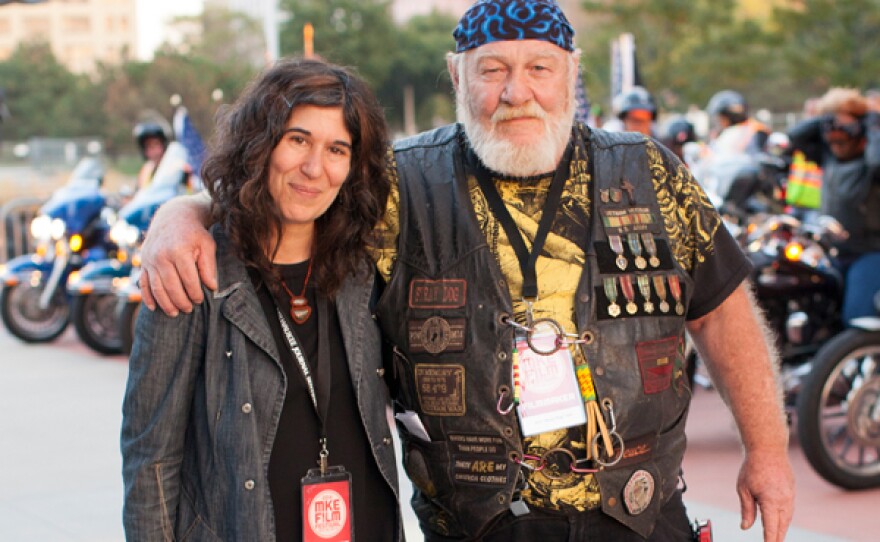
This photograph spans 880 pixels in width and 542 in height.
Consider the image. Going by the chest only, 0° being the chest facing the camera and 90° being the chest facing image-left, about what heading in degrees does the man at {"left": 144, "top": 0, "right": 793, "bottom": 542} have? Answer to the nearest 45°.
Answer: approximately 0°

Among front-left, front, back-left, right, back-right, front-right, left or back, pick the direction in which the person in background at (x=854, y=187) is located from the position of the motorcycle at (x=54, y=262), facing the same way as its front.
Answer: left

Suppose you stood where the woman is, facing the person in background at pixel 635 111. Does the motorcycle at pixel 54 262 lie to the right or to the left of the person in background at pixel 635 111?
left

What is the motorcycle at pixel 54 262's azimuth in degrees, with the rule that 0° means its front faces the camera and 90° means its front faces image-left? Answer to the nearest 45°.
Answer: approximately 45°

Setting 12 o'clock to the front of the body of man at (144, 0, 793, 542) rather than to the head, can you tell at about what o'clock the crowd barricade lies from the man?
The crowd barricade is roughly at 5 o'clock from the man.

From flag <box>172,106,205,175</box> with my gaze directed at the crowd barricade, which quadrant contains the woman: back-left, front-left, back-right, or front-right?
back-left

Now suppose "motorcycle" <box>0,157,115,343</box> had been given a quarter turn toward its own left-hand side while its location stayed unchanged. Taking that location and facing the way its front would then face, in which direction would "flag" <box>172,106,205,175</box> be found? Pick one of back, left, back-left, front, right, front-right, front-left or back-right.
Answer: front

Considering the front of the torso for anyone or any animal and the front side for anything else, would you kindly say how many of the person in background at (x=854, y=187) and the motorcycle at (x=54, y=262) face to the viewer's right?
0

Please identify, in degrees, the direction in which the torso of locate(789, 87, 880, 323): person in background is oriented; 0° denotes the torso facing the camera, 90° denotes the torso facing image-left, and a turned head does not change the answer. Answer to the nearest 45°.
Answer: approximately 45°

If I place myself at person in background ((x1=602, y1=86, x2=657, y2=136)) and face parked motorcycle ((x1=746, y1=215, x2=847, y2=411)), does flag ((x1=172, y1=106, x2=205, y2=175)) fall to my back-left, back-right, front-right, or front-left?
back-right

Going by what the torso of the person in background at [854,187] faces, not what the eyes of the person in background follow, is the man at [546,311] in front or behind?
in front
